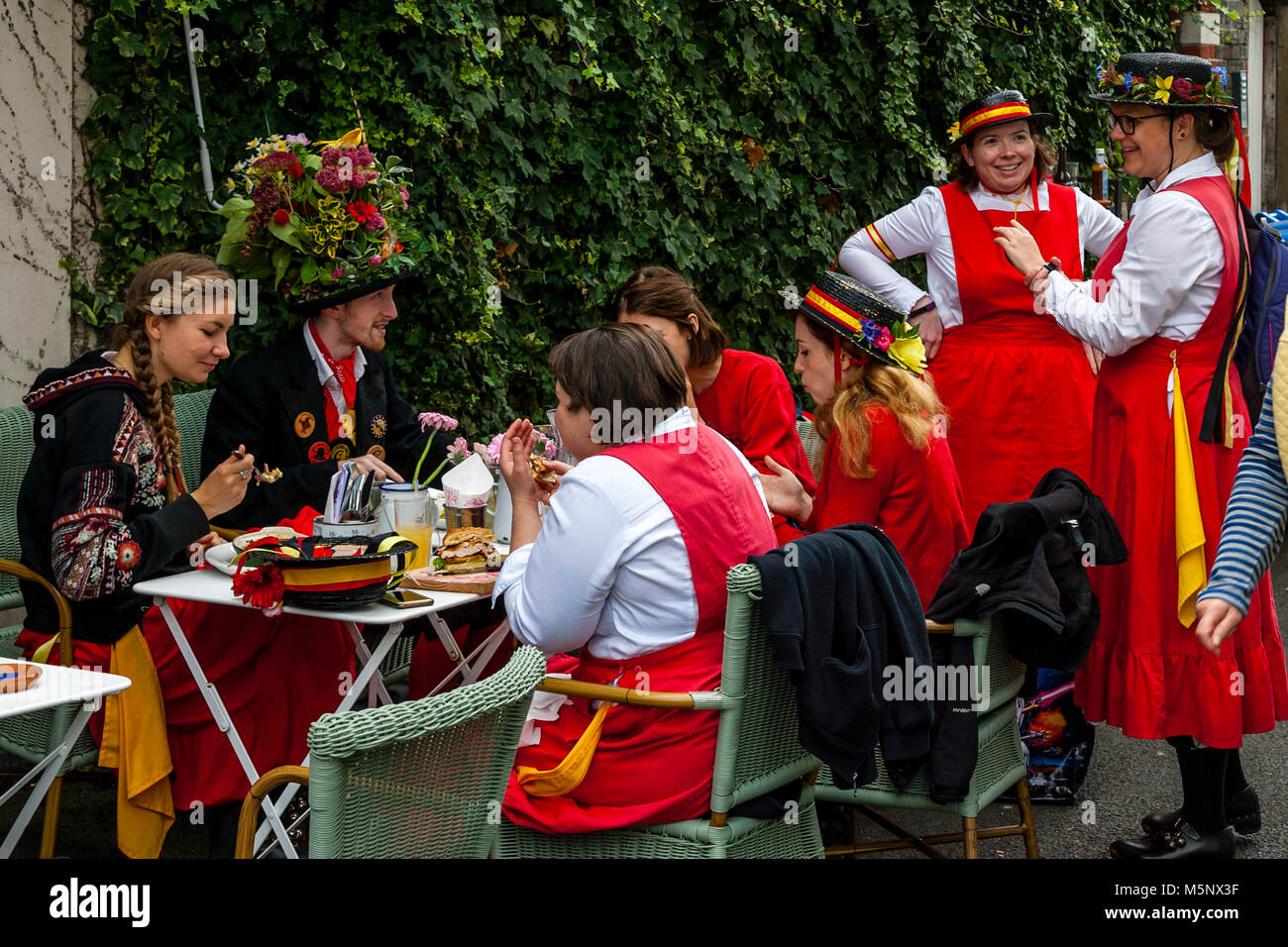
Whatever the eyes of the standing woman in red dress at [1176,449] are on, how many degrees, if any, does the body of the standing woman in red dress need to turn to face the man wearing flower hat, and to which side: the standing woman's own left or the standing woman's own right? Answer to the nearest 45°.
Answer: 0° — they already face them

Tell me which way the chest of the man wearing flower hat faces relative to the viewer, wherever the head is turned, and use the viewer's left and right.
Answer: facing the viewer and to the right of the viewer

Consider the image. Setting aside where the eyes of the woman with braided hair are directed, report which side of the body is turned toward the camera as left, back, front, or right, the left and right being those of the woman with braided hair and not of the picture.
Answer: right

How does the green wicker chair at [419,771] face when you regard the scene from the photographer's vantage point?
facing away from the viewer and to the left of the viewer

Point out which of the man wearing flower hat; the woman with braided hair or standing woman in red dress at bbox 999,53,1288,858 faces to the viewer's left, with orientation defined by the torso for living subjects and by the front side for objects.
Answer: the standing woman in red dress

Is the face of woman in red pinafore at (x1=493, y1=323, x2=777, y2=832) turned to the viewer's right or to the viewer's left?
to the viewer's left

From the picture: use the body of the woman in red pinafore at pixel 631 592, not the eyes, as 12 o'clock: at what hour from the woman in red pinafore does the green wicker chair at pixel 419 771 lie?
The green wicker chair is roughly at 8 o'clock from the woman in red pinafore.

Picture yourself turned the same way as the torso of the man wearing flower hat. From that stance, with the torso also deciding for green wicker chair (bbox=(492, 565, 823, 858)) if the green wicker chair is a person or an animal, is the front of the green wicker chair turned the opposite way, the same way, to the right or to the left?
the opposite way

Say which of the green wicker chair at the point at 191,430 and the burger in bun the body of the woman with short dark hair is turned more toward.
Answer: the burger in bun

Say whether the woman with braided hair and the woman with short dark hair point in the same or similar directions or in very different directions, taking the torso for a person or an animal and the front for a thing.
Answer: very different directions
